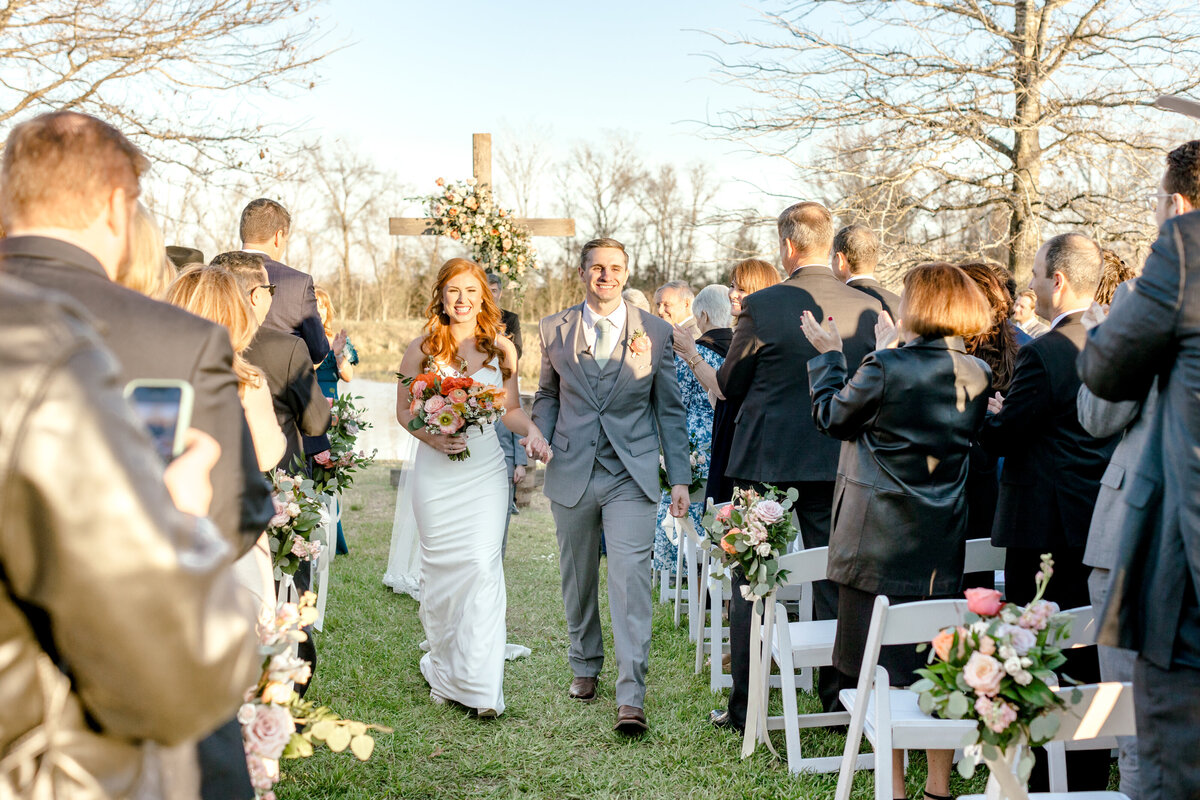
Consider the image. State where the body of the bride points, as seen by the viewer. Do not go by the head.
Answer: toward the camera

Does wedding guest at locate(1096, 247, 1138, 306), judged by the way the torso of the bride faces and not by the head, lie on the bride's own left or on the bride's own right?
on the bride's own left

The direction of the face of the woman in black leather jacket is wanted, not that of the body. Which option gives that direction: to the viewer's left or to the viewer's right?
to the viewer's left

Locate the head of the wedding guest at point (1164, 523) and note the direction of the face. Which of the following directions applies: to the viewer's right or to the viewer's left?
to the viewer's left

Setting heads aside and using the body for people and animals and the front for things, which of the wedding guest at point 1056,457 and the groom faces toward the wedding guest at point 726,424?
the wedding guest at point 1056,457

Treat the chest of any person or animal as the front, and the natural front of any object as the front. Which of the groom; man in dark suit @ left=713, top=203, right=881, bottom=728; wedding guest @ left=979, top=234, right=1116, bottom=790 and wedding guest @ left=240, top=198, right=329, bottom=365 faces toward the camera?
the groom

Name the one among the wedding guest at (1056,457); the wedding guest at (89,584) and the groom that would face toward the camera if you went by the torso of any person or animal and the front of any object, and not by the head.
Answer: the groom

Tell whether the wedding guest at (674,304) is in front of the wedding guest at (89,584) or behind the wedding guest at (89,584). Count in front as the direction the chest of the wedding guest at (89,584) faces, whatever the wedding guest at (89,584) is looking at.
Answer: in front

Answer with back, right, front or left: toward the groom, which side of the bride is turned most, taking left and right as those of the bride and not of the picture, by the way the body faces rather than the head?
left

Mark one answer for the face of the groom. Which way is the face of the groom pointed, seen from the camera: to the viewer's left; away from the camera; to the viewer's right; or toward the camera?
toward the camera

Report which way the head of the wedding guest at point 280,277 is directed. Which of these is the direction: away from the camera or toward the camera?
away from the camera

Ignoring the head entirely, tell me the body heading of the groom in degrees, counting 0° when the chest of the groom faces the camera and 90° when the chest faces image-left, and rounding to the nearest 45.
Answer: approximately 0°

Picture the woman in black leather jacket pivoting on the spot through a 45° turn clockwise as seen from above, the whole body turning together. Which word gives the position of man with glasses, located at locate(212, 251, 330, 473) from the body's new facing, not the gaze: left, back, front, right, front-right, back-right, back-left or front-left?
left

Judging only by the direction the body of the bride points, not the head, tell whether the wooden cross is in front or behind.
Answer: behind

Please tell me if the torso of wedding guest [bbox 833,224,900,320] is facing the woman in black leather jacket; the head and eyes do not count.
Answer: no

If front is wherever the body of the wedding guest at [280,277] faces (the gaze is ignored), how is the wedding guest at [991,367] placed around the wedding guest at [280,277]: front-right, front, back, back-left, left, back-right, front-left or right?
right

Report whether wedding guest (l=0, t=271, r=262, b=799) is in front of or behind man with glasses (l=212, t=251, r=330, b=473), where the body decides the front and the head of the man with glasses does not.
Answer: behind

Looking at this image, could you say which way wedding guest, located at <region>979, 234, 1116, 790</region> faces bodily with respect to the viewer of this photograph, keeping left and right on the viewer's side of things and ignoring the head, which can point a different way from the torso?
facing away from the viewer and to the left of the viewer

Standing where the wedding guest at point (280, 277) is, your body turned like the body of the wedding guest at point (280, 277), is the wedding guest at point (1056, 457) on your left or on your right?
on your right

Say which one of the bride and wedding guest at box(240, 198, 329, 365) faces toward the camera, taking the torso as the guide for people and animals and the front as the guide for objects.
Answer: the bride

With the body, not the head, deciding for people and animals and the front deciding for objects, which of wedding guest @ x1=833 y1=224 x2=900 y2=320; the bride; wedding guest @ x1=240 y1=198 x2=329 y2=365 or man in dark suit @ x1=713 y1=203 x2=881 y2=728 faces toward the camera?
the bride

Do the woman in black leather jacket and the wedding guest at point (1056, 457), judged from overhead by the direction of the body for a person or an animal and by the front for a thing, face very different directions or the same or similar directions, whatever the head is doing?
same or similar directions

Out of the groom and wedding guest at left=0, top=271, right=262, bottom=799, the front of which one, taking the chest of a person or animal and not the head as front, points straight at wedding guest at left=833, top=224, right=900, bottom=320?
wedding guest at left=0, top=271, right=262, bottom=799

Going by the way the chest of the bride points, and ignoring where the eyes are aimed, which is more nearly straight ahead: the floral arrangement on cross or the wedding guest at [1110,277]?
the wedding guest
